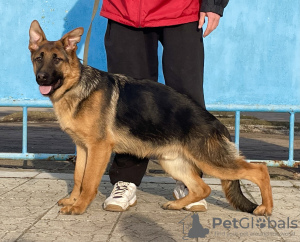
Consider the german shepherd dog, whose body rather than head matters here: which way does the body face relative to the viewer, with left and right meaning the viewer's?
facing to the left of the viewer
